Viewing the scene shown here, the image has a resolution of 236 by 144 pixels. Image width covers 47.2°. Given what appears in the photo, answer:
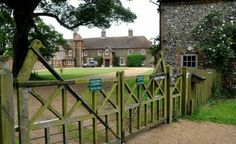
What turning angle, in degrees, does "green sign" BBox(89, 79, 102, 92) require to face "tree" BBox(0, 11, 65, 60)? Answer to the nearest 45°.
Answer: approximately 180°

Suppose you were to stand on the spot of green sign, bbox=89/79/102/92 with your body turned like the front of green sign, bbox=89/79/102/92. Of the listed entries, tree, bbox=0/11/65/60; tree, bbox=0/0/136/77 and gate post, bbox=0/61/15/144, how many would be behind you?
2

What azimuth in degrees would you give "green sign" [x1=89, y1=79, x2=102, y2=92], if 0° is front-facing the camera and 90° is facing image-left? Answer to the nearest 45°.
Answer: approximately 0°

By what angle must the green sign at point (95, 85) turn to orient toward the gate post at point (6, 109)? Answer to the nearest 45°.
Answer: approximately 45° to its right

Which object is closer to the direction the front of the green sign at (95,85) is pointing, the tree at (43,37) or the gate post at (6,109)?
the gate post

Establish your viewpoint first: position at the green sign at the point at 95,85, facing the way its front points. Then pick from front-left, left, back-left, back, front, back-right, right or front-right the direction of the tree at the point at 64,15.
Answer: back

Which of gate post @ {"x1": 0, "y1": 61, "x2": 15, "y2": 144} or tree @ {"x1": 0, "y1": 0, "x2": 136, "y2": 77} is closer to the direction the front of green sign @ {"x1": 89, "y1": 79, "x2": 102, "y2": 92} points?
the gate post
